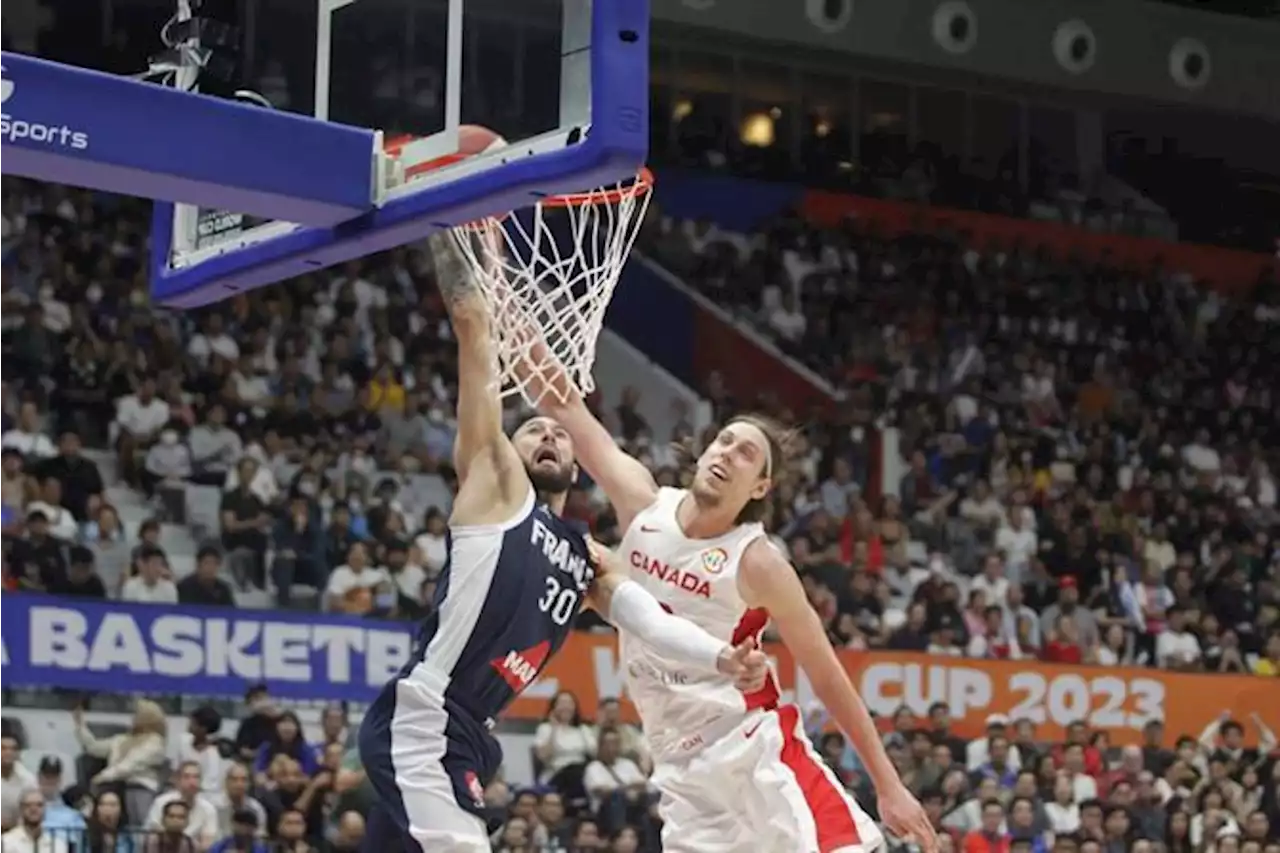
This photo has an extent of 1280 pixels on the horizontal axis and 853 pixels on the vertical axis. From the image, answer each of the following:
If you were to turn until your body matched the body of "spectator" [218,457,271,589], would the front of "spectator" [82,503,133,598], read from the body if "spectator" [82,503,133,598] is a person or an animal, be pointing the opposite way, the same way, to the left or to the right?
the same way

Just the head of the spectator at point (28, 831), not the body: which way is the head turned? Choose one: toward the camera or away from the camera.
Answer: toward the camera

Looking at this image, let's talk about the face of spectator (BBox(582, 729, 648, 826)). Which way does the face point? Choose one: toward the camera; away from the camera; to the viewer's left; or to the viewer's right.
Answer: toward the camera

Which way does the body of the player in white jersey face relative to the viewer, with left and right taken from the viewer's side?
facing the viewer and to the left of the viewer

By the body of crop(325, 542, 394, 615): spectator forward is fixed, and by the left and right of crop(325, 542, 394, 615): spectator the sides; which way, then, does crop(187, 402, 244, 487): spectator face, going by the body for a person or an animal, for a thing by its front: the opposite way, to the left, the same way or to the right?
the same way

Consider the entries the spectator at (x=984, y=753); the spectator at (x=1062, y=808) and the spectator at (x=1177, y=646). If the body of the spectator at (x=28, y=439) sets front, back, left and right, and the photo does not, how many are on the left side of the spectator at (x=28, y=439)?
3

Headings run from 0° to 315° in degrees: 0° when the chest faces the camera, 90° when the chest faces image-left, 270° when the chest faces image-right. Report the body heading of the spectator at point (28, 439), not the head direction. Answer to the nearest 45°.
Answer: approximately 0°

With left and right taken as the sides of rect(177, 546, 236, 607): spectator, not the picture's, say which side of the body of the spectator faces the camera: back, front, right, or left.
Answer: front

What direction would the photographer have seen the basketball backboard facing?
facing away from the viewer and to the right of the viewer

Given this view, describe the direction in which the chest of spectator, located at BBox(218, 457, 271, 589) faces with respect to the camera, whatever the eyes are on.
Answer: toward the camera

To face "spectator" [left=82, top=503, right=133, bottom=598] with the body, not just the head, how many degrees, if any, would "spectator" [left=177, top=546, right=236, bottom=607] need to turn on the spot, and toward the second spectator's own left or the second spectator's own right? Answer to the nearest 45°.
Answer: approximately 135° to the second spectator's own right

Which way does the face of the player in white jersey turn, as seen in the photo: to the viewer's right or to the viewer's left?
to the viewer's left

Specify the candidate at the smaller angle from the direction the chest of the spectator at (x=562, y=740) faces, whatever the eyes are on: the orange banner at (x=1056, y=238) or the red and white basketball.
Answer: the red and white basketball

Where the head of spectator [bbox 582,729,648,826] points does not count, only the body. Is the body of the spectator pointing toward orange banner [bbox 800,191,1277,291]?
no

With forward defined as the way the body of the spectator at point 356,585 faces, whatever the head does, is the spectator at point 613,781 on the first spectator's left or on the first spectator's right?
on the first spectator's left

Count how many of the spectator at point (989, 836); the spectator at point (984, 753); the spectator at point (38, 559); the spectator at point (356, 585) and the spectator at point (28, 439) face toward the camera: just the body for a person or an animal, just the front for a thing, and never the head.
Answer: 5

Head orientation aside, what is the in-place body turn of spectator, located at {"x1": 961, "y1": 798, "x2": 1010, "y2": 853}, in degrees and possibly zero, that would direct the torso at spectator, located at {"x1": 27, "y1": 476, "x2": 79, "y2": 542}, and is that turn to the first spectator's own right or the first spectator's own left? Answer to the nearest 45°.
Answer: approximately 90° to the first spectator's own right
